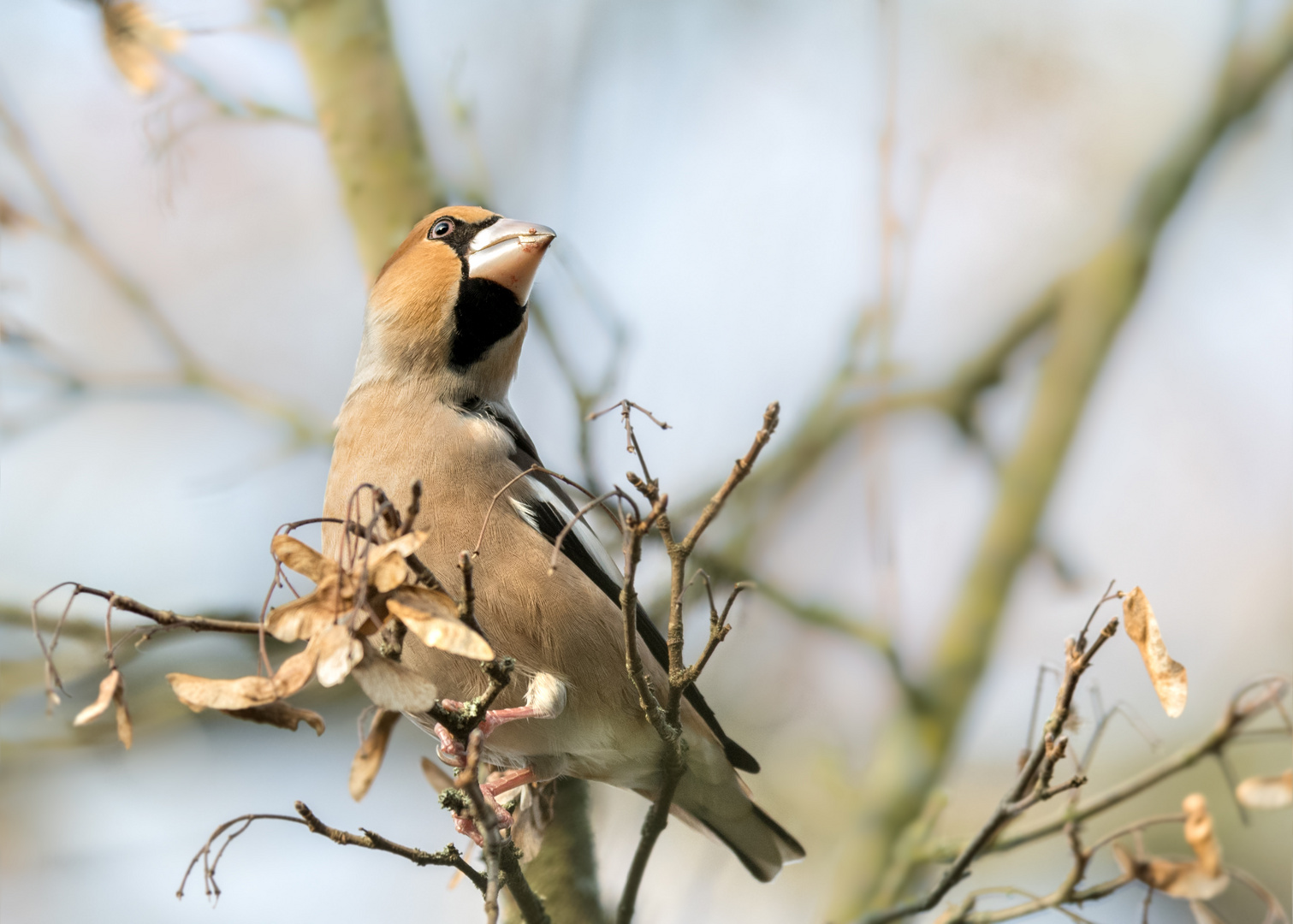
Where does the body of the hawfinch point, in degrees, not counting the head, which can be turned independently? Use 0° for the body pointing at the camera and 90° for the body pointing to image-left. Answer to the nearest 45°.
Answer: approximately 45°

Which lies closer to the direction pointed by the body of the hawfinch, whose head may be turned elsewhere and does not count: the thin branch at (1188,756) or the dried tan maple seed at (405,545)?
the dried tan maple seed

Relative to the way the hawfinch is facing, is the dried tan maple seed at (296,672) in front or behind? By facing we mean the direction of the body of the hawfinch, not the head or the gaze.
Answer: in front

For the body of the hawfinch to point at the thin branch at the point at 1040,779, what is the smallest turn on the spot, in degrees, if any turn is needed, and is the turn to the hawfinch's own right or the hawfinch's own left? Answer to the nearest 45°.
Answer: approximately 90° to the hawfinch's own left

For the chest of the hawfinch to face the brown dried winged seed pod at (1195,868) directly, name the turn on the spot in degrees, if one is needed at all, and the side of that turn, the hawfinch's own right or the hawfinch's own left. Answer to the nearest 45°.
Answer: approximately 90° to the hawfinch's own left

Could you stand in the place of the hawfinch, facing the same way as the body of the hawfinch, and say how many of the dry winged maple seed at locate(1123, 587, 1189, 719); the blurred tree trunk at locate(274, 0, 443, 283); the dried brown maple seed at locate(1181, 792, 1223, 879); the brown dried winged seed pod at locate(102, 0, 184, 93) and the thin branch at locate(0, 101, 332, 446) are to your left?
2

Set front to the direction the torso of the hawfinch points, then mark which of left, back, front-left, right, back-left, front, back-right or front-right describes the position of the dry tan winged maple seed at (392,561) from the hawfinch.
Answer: front-left

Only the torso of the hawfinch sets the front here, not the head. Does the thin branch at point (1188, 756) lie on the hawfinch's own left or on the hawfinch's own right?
on the hawfinch's own left

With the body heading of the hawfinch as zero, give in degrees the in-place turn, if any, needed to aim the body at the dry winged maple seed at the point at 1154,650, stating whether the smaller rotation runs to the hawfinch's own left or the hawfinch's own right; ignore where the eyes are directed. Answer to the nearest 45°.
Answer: approximately 90° to the hawfinch's own left

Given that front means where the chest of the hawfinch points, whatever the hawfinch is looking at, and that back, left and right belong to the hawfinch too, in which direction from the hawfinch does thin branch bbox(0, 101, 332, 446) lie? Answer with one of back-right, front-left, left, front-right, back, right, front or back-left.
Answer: right

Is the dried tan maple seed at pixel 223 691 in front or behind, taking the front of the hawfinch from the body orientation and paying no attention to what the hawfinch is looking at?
in front

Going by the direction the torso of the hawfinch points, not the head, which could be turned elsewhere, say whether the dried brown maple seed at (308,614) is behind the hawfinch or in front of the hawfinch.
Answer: in front

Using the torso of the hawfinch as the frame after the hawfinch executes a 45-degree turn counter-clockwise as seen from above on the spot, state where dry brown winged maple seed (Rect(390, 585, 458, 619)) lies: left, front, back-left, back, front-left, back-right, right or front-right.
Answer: front
